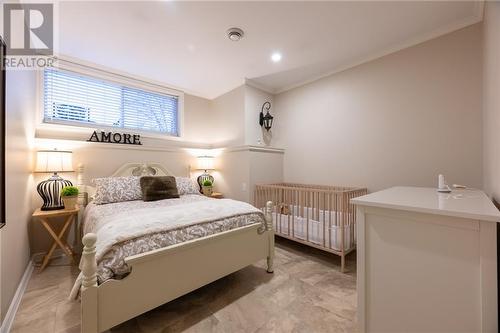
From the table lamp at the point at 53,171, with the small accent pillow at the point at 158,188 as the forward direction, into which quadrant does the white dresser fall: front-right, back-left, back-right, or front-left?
front-right

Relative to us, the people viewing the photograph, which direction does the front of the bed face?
facing the viewer and to the right of the viewer

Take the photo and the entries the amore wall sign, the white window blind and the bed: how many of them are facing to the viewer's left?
0

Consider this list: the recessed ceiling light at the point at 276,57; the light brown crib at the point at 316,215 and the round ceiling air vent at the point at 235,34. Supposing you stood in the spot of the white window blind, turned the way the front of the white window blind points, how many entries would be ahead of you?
3

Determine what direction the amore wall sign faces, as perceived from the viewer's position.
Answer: facing the viewer

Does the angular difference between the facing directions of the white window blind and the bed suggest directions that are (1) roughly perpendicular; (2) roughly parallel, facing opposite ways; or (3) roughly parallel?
roughly parallel

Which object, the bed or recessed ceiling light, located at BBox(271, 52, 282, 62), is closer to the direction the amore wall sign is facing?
the bed

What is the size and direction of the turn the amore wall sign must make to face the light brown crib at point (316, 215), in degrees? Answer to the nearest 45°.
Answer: approximately 45° to its left

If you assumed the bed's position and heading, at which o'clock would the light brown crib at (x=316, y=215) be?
The light brown crib is roughly at 10 o'clock from the bed.

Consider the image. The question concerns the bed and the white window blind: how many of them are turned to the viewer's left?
0
